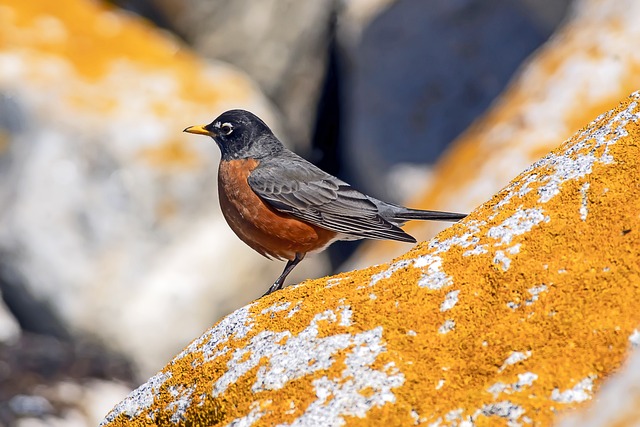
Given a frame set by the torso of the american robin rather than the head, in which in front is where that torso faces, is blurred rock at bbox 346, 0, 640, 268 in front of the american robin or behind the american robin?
behind

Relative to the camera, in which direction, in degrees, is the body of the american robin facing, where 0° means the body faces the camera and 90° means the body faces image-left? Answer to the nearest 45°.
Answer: approximately 90°

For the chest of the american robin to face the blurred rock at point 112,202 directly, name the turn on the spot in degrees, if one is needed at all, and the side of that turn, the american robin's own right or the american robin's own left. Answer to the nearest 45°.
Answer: approximately 45° to the american robin's own right
